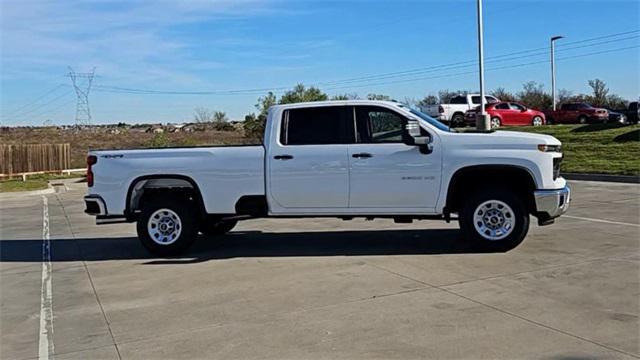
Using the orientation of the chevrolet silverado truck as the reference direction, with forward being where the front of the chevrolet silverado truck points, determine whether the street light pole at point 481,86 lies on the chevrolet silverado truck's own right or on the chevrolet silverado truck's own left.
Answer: on the chevrolet silverado truck's own left

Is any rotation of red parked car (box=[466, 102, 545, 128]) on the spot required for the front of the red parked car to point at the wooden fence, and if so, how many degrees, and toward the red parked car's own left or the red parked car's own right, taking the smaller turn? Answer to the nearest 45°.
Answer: approximately 180°

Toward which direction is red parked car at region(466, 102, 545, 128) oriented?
to the viewer's right

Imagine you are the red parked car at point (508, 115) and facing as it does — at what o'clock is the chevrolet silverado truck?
The chevrolet silverado truck is roughly at 3 o'clock from the red parked car.

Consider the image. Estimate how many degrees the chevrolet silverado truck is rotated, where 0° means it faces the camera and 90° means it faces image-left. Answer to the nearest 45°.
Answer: approximately 270°

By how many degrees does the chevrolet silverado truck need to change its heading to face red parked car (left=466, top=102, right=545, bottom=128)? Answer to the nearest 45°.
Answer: approximately 90° to its left

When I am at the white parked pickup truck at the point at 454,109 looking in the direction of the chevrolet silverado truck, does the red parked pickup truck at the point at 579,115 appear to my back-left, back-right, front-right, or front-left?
back-left

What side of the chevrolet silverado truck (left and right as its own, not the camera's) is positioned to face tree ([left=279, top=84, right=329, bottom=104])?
left

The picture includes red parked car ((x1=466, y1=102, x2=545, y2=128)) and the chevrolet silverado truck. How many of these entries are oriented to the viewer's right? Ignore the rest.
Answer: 2
